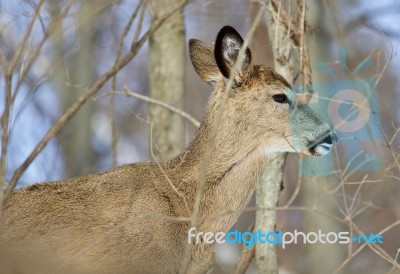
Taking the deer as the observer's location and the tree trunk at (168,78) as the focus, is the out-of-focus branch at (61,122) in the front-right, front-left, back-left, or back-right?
back-left

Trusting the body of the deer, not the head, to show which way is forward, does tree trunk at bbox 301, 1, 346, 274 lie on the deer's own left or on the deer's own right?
on the deer's own left

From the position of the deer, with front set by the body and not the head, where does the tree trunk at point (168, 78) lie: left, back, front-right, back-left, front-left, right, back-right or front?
left

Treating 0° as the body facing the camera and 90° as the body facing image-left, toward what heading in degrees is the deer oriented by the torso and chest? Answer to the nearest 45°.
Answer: approximately 270°
